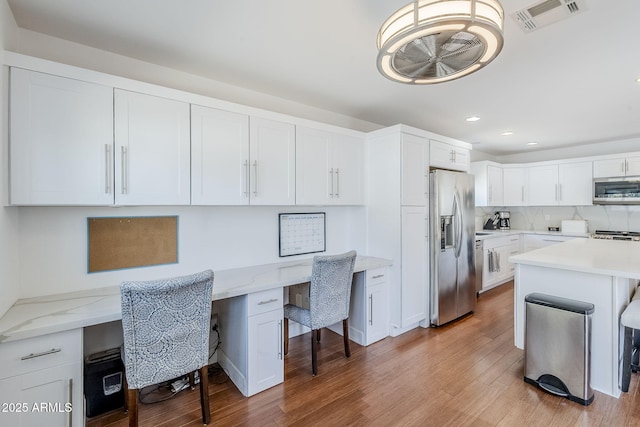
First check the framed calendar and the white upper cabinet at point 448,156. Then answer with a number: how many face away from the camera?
0

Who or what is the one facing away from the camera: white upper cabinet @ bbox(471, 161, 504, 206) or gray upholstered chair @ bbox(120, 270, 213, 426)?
the gray upholstered chair

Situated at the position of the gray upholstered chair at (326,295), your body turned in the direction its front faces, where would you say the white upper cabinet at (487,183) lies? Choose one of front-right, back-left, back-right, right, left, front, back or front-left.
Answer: right

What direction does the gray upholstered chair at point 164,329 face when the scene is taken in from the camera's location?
facing away from the viewer

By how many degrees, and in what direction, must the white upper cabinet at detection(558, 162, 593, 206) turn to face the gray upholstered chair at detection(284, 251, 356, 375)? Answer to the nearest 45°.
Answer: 0° — it already faces it

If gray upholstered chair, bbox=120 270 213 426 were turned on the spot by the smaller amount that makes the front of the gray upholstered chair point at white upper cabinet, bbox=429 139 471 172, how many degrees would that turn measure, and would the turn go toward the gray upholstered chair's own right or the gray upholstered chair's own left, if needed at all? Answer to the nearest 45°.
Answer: approximately 90° to the gray upholstered chair's own right

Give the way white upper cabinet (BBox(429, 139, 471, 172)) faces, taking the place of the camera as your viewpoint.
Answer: facing the viewer and to the right of the viewer

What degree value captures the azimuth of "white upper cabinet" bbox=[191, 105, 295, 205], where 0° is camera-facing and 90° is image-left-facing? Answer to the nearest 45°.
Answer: approximately 315°

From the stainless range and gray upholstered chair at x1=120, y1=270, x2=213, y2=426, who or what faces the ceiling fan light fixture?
the stainless range

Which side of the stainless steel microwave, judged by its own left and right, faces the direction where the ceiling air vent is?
front

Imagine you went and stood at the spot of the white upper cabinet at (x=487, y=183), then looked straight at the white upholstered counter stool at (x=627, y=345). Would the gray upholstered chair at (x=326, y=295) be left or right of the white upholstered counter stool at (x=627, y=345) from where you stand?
right
